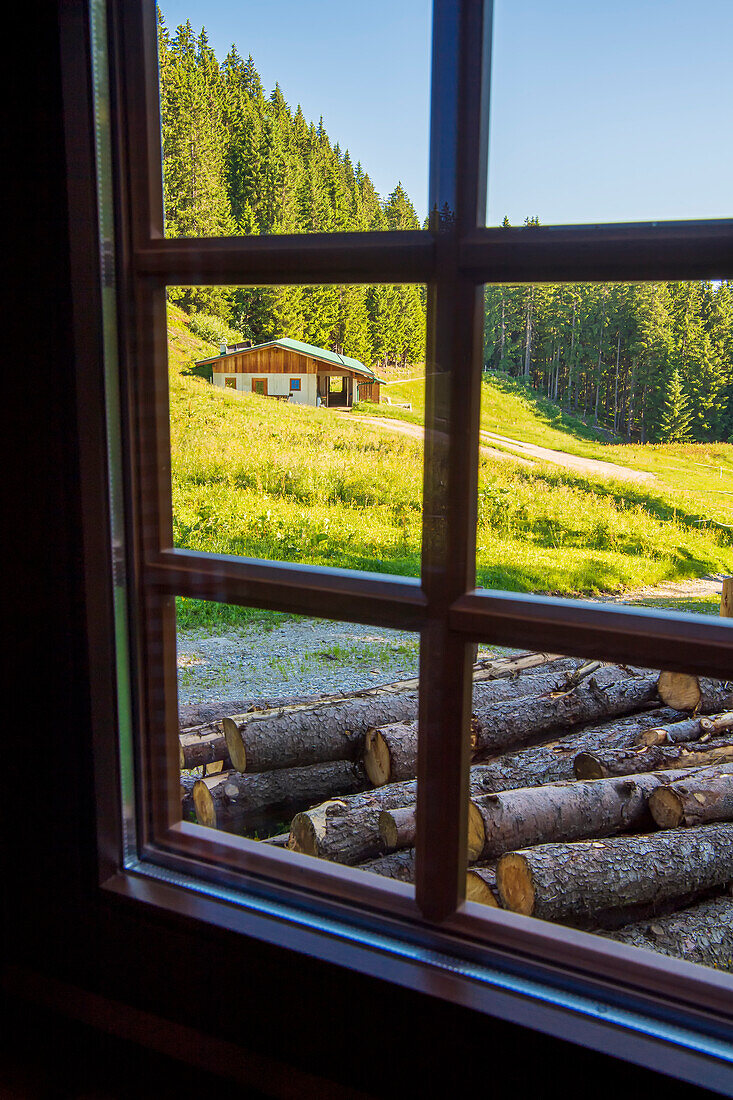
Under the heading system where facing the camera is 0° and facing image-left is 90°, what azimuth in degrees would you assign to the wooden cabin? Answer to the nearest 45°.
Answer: approximately 0°
